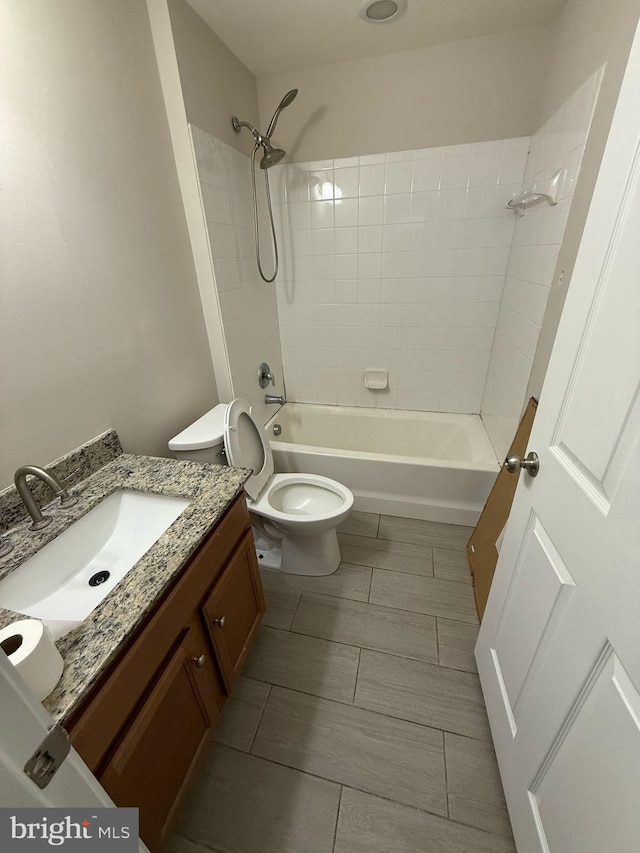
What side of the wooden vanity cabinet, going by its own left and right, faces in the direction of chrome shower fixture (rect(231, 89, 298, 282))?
left

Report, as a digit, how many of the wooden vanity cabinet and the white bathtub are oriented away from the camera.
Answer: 0

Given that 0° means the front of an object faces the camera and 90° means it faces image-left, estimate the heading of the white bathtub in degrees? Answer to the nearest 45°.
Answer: approximately 0°

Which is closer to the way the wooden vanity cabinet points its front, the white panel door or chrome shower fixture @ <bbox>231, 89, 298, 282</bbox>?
the white panel door

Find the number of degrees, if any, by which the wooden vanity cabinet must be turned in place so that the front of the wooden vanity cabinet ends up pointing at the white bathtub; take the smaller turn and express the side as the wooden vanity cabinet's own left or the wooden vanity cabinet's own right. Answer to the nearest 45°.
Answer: approximately 45° to the wooden vanity cabinet's own left

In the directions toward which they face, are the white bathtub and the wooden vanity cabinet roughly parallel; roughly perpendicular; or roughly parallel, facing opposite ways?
roughly perpendicular

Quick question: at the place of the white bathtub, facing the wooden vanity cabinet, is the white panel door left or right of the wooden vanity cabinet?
left

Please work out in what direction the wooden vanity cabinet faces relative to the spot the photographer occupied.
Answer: facing the viewer and to the right of the viewer
